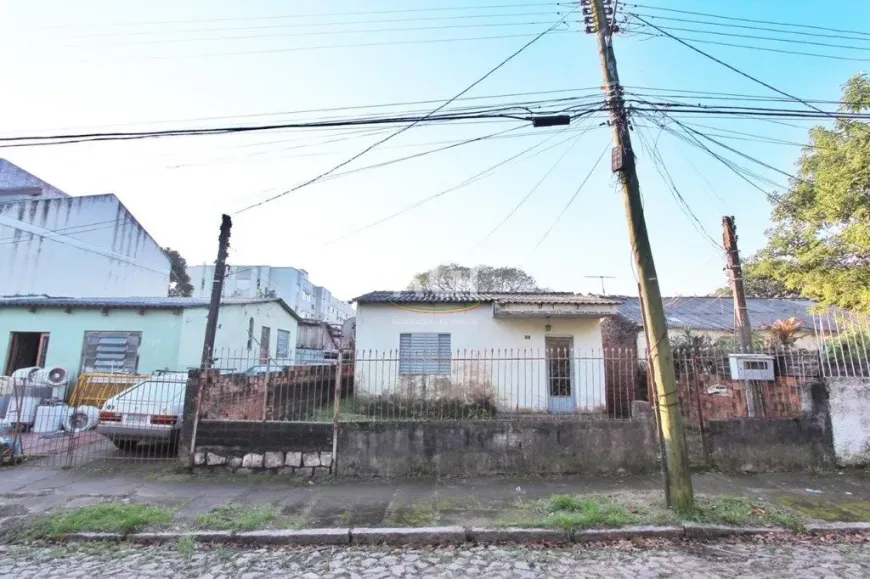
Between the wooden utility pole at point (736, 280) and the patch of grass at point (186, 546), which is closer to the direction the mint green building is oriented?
the patch of grass

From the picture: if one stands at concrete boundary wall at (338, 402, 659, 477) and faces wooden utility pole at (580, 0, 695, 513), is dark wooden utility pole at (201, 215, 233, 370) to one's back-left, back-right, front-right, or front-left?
back-right

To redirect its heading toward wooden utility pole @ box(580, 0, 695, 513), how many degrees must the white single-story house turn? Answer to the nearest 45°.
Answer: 0° — it already faces it

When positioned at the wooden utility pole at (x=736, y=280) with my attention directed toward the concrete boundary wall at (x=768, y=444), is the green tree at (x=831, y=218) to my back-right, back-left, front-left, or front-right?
back-left

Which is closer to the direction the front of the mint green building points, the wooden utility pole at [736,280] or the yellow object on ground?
the yellow object on ground

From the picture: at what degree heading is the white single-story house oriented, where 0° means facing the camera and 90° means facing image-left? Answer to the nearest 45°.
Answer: approximately 0°

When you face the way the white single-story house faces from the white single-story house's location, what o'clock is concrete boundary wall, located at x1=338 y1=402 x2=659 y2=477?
The concrete boundary wall is roughly at 12 o'clock from the white single-story house.

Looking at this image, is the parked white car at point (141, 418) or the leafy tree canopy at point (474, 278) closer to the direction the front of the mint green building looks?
the parked white car

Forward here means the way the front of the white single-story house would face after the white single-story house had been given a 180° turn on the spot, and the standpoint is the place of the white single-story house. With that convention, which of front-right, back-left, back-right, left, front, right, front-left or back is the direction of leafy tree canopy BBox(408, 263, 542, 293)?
front

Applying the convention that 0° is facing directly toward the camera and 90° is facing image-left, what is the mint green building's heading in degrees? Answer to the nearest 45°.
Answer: approximately 0°

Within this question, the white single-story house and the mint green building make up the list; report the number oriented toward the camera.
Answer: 2

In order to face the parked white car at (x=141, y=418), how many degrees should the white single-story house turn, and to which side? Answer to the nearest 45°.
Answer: approximately 45° to its right

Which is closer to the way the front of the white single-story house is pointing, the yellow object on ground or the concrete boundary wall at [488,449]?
the concrete boundary wall
